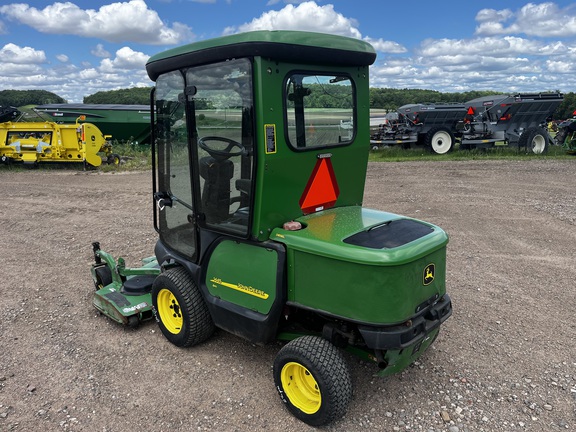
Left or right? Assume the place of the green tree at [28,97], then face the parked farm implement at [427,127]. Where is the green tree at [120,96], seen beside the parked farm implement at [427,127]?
left

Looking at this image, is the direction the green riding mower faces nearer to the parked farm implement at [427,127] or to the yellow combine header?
the yellow combine header

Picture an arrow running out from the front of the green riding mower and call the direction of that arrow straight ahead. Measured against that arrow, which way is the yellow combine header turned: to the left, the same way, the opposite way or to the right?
to the right

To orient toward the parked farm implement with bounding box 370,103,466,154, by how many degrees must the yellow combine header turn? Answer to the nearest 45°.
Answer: approximately 45° to its right

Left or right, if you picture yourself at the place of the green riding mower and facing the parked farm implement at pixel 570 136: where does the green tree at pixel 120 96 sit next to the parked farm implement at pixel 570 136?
left

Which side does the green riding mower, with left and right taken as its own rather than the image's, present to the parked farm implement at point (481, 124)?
right

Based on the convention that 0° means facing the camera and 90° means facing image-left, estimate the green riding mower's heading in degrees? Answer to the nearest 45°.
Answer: approximately 135°

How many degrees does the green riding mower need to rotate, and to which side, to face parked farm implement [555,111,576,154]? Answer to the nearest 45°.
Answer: approximately 90° to its right

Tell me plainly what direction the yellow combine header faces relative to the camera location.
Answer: facing away from the viewer and to the right of the viewer

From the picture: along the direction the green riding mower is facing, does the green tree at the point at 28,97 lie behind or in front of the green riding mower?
in front

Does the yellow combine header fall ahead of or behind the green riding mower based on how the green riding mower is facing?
ahead

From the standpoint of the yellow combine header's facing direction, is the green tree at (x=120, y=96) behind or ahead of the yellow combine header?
ahead
